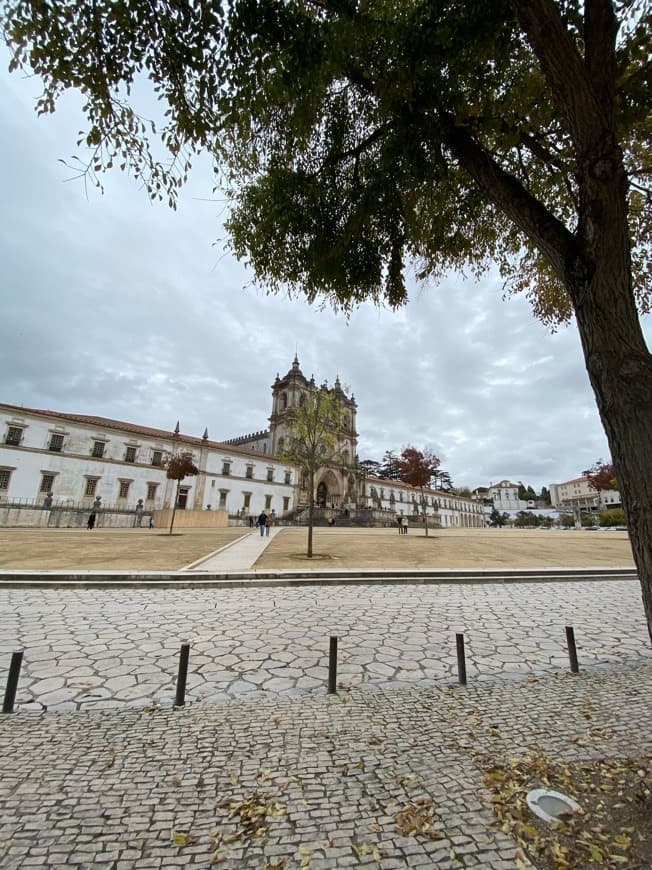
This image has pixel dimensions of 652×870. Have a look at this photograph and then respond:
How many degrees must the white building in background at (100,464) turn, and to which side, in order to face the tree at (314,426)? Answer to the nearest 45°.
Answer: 0° — it already faces it

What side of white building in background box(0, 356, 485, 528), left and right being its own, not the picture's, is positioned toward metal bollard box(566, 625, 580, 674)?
front

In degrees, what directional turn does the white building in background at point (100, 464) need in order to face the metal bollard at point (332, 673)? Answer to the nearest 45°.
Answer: approximately 45° to its right

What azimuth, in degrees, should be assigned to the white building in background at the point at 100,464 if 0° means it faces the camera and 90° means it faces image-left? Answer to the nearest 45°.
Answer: approximately 315°

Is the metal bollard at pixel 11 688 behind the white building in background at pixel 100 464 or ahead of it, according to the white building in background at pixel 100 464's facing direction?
ahead

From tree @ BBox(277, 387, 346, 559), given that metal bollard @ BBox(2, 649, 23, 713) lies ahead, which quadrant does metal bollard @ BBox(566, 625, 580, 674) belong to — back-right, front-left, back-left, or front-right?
front-left

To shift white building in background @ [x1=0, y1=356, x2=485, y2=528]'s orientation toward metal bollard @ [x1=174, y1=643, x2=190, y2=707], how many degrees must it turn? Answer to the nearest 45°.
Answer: approximately 45° to its right

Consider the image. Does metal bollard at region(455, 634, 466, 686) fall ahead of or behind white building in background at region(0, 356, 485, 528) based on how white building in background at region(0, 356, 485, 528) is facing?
ahead

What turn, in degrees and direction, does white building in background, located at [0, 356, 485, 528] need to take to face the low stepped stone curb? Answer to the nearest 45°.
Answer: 0° — it already faces it

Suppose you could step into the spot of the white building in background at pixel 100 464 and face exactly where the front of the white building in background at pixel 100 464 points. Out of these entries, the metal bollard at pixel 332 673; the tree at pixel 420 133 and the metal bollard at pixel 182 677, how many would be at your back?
0

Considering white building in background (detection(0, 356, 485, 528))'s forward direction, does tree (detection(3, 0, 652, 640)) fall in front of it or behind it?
in front
